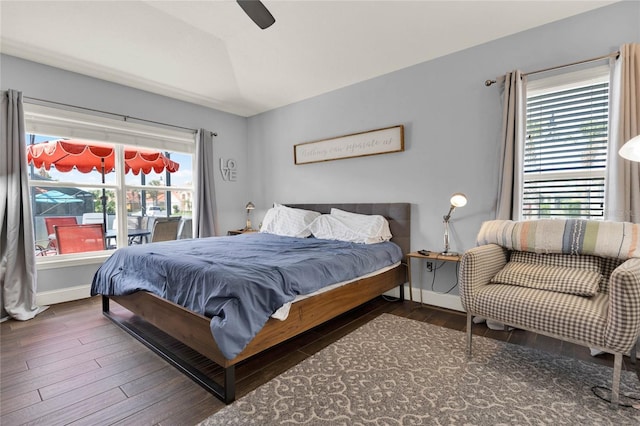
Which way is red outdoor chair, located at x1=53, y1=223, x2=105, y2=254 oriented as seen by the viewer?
away from the camera

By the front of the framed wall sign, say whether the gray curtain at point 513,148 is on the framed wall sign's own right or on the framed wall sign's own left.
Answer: on the framed wall sign's own left

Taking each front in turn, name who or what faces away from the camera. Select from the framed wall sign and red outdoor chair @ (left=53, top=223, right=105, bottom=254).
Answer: the red outdoor chair

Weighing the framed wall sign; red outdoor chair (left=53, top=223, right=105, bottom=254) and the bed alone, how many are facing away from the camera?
1

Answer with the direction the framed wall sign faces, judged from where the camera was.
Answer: facing the viewer and to the left of the viewer

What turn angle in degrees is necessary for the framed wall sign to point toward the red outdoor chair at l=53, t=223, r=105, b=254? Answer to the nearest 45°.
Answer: approximately 45° to its right

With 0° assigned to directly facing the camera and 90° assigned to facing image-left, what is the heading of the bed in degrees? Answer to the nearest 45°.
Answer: approximately 45°

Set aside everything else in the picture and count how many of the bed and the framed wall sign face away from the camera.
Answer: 0

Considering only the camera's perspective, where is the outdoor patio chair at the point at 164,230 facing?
facing away from the viewer and to the left of the viewer

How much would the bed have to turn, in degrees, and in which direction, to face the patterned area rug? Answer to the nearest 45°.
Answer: approximately 90° to its left

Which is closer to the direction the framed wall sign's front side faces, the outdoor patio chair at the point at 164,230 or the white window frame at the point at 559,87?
the outdoor patio chair

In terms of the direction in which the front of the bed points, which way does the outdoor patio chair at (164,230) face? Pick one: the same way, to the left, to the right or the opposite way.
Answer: to the right

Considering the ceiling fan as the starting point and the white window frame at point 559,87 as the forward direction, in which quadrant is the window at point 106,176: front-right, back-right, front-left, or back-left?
back-left

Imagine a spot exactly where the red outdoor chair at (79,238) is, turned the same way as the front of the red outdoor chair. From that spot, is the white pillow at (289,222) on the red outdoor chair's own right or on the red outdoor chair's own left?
on the red outdoor chair's own right

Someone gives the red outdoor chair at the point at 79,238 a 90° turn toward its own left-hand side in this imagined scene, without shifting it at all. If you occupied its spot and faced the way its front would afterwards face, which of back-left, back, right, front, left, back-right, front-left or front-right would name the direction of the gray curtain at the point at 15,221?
front-left

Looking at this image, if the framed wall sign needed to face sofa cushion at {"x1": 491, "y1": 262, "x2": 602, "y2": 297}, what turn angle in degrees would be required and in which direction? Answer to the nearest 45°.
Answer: approximately 90° to its left

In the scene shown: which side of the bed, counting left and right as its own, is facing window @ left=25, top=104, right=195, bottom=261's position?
right
